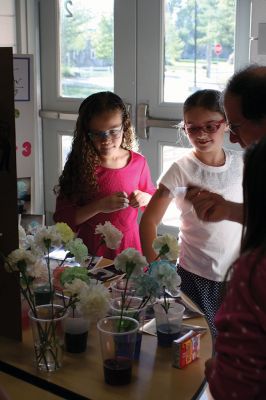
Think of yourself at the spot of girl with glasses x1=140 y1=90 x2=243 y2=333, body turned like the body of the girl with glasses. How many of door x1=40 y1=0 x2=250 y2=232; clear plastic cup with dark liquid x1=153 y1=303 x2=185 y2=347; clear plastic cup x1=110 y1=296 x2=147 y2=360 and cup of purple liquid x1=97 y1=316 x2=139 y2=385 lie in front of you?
3

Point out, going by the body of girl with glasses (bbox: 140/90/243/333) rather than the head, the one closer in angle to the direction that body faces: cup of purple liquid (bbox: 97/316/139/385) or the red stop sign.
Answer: the cup of purple liquid

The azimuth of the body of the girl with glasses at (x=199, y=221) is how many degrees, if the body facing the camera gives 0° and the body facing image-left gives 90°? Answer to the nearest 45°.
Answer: approximately 0°

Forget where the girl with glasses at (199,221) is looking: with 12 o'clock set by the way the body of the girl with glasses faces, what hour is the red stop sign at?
The red stop sign is roughly at 6 o'clock from the girl with glasses.

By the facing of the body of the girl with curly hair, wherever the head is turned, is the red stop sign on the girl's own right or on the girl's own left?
on the girl's own left
